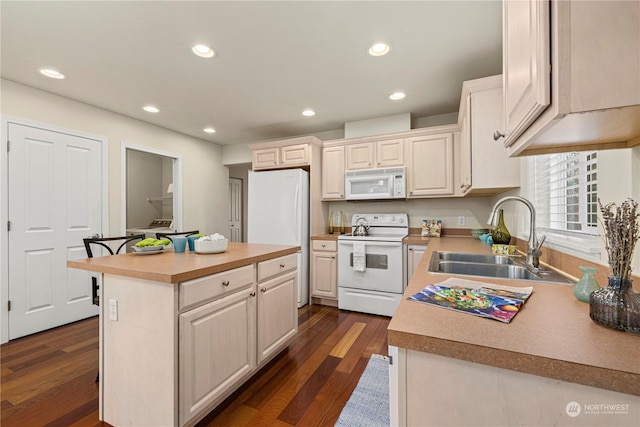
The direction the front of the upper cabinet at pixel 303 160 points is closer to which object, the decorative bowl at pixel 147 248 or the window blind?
the decorative bowl

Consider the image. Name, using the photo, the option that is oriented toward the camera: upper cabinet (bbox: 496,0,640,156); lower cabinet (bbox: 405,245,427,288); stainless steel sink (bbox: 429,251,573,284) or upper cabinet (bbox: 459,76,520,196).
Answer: the lower cabinet

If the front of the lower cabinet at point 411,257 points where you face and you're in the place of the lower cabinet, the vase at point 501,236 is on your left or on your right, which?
on your left

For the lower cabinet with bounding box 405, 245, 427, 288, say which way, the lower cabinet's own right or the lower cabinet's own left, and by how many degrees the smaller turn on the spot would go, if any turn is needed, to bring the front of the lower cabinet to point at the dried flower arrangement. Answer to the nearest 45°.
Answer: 0° — it already faces it

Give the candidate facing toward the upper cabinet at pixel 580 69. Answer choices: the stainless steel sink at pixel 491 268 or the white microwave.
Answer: the white microwave

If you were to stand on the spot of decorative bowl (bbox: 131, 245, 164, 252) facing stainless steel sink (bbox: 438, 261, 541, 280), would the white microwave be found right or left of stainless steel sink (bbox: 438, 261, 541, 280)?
left

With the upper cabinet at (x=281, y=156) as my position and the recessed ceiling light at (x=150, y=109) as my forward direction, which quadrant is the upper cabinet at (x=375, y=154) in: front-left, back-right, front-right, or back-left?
back-left

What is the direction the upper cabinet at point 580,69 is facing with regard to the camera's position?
facing to the left of the viewer

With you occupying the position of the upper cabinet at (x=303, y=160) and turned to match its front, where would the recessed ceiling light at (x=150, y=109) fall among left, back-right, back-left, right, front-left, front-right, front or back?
front-right

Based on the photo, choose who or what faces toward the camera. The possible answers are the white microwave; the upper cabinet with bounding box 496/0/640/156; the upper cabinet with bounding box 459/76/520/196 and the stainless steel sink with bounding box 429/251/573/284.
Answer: the white microwave
